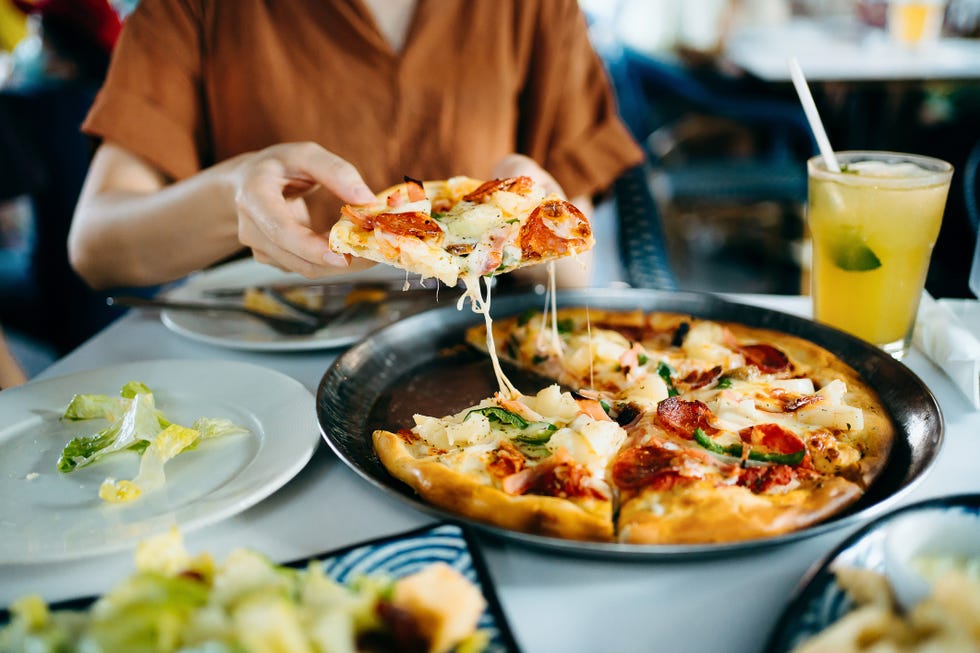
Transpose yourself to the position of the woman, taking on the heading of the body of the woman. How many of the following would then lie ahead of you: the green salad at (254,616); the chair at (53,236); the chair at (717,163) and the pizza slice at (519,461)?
2

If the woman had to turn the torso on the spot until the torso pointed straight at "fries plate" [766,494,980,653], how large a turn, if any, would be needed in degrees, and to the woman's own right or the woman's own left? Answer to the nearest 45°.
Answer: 0° — they already face it

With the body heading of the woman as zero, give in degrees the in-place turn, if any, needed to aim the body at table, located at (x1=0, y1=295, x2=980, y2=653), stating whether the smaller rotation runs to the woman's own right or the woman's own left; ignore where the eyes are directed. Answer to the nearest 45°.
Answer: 0° — they already face it

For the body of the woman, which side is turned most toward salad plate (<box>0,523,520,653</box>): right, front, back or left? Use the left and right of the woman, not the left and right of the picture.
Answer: front

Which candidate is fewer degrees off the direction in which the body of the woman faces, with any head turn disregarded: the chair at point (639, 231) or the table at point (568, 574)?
the table

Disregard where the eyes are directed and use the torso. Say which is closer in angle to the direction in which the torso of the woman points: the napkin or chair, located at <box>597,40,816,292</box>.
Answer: the napkin

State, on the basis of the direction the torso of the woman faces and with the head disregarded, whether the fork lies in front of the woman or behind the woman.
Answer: in front

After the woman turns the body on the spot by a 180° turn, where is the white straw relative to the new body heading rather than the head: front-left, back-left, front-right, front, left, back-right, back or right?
back-right

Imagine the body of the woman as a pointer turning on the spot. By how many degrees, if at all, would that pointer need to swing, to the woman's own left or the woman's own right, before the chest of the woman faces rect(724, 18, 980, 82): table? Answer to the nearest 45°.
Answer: approximately 135° to the woman's own left

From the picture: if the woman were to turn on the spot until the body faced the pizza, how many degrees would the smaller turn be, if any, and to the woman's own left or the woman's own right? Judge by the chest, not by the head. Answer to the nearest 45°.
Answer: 0° — they already face it

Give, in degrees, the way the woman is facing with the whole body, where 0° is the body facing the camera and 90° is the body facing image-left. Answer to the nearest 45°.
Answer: approximately 0°

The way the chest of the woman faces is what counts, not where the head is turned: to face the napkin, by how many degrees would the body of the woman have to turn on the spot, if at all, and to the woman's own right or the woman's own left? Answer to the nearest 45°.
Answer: approximately 45° to the woman's own left
